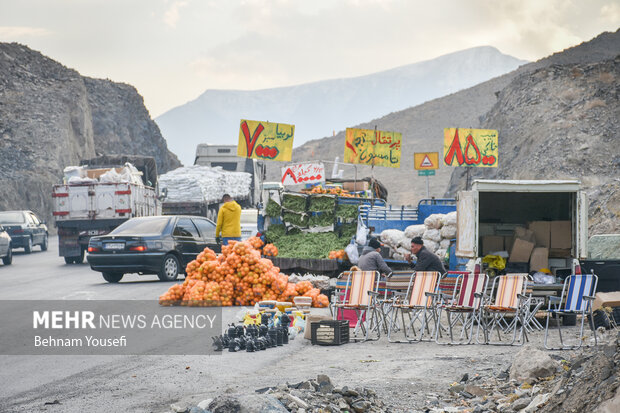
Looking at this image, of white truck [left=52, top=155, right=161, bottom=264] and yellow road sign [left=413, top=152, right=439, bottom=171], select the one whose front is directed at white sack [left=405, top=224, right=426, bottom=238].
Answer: the yellow road sign

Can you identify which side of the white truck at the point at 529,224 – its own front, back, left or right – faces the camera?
back

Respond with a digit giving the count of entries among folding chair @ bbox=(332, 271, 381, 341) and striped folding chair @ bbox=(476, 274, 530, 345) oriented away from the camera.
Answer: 0

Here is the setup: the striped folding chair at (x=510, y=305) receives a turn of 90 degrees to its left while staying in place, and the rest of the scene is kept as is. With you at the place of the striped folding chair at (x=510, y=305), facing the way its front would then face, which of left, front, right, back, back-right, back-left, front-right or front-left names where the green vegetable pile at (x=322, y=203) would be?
back

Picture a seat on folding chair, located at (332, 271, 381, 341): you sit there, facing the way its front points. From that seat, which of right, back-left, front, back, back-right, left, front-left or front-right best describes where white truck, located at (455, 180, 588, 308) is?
back

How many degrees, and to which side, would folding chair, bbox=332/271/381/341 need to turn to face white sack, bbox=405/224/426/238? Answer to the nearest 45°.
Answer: approximately 135° to its right

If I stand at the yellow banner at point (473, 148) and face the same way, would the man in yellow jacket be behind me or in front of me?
in front

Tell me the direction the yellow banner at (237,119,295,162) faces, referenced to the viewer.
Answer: facing the viewer

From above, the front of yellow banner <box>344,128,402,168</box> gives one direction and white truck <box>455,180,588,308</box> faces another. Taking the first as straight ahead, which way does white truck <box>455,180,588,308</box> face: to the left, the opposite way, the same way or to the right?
the opposite way

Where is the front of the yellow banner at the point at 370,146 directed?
toward the camera

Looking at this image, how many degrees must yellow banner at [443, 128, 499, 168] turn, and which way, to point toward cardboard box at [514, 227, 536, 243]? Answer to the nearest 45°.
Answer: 0° — it already faces it

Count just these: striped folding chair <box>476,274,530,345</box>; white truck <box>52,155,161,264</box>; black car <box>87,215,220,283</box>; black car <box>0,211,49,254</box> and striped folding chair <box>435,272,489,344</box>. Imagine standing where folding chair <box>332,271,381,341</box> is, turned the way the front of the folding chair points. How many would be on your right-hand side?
3
